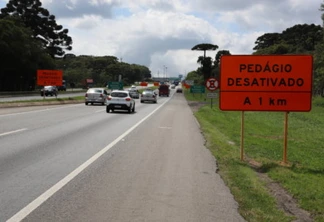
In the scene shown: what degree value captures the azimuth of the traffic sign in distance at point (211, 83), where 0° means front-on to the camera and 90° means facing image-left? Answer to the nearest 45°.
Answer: approximately 0°

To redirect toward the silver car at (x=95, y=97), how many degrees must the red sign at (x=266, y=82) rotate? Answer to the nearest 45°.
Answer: approximately 135° to its right

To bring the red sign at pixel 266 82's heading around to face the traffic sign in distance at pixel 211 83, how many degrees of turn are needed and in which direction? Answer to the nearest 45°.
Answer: approximately 180°

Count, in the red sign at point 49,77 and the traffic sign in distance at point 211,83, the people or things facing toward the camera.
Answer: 2

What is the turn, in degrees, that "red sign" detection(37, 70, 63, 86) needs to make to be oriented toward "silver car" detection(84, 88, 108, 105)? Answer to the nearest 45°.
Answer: approximately 45° to its left

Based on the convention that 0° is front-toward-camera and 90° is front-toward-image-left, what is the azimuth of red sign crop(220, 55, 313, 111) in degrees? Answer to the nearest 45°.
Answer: approximately 0°

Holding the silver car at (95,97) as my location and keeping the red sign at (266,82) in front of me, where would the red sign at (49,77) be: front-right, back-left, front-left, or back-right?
back-right
